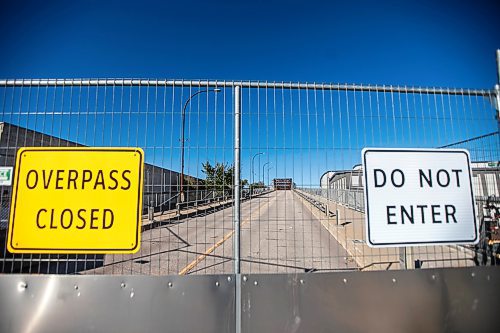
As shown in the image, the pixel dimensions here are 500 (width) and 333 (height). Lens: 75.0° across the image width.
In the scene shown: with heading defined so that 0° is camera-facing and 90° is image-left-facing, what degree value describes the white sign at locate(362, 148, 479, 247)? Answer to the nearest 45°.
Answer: approximately 0°

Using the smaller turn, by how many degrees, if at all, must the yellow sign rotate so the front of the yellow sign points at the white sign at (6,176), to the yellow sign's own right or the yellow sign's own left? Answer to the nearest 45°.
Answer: approximately 135° to the yellow sign's own right

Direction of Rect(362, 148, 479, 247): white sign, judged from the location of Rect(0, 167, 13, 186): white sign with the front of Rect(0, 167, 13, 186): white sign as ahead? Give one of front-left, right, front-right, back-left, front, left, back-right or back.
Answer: front-left

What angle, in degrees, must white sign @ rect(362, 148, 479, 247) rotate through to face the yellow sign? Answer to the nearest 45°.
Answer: approximately 45° to its right

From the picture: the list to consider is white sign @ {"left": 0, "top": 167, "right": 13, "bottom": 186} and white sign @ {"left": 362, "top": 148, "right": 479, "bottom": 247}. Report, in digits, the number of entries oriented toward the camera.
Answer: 2

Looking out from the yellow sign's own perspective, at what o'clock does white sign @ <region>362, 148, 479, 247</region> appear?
The white sign is roughly at 10 o'clock from the yellow sign.

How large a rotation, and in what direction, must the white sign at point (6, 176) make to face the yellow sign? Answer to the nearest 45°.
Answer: approximately 45° to its left

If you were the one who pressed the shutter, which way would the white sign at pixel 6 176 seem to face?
facing the viewer

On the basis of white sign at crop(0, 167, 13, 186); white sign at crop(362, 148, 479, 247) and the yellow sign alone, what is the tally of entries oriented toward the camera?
3

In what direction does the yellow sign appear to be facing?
toward the camera

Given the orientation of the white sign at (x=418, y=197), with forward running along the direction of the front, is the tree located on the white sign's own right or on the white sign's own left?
on the white sign's own right

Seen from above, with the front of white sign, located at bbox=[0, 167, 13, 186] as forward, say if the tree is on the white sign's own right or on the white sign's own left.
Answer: on the white sign's own left
